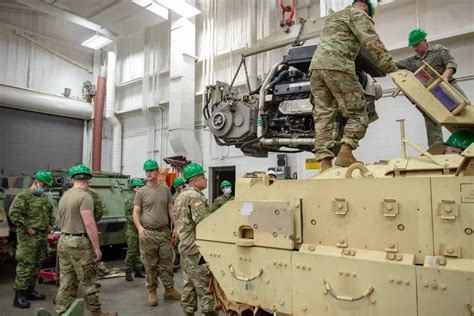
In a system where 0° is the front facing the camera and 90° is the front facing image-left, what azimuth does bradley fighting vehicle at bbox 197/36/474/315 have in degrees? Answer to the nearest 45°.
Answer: approximately 90°

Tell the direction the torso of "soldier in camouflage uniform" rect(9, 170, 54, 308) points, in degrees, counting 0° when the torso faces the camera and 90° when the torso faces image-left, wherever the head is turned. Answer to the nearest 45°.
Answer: approximately 315°

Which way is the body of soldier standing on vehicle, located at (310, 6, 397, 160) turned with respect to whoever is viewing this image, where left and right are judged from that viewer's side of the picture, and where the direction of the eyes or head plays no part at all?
facing away from the viewer and to the right of the viewer

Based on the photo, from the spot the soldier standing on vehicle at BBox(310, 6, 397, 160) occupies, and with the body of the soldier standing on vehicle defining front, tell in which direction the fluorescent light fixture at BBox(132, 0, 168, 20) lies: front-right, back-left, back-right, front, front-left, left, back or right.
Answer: left
